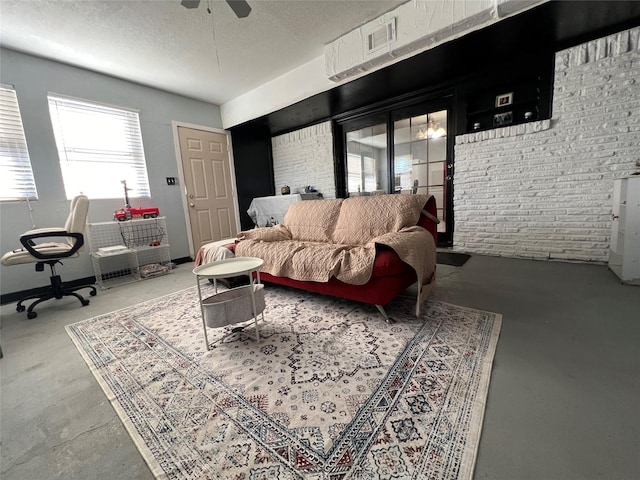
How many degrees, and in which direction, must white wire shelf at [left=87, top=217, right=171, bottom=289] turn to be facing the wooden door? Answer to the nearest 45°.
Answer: approximately 90° to its left

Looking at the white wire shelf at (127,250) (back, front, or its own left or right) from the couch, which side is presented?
front

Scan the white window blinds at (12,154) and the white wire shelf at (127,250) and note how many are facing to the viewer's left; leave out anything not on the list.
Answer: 0

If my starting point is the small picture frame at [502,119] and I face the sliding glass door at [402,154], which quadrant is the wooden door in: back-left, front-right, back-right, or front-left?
front-left

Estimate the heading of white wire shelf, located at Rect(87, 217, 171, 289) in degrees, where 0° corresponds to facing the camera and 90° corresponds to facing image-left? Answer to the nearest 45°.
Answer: approximately 315°

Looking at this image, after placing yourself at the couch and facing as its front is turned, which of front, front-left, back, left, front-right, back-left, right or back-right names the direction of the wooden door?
right

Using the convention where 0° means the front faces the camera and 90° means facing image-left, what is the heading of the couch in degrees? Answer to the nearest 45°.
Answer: approximately 45°

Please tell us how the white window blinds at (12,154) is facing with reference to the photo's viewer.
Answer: facing the viewer and to the right of the viewer

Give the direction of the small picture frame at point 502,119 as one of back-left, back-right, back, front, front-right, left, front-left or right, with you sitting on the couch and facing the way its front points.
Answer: back

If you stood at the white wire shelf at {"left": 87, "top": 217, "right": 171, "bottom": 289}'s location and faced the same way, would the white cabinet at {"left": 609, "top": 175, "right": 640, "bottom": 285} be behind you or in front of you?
in front

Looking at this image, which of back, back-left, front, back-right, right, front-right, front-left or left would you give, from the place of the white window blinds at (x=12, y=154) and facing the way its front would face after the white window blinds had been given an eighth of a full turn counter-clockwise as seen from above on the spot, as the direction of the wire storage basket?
front

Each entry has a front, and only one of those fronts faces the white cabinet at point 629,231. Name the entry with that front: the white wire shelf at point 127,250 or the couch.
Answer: the white wire shelf at point 127,250

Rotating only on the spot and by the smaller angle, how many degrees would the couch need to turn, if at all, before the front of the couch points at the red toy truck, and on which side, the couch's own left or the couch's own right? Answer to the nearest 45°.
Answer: approximately 90° to the couch's own right

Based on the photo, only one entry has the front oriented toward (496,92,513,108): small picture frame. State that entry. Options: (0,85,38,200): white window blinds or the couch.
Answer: the white window blinds

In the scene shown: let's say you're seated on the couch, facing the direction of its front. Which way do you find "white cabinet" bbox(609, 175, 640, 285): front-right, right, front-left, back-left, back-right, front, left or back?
back-left

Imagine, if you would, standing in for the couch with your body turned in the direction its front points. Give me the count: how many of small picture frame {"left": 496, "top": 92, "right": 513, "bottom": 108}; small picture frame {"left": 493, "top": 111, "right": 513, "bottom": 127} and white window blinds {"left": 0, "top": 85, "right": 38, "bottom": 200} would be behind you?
2

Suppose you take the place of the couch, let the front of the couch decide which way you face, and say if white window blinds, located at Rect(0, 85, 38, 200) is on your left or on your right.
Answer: on your right

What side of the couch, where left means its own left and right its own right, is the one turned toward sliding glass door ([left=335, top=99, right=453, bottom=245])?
back
